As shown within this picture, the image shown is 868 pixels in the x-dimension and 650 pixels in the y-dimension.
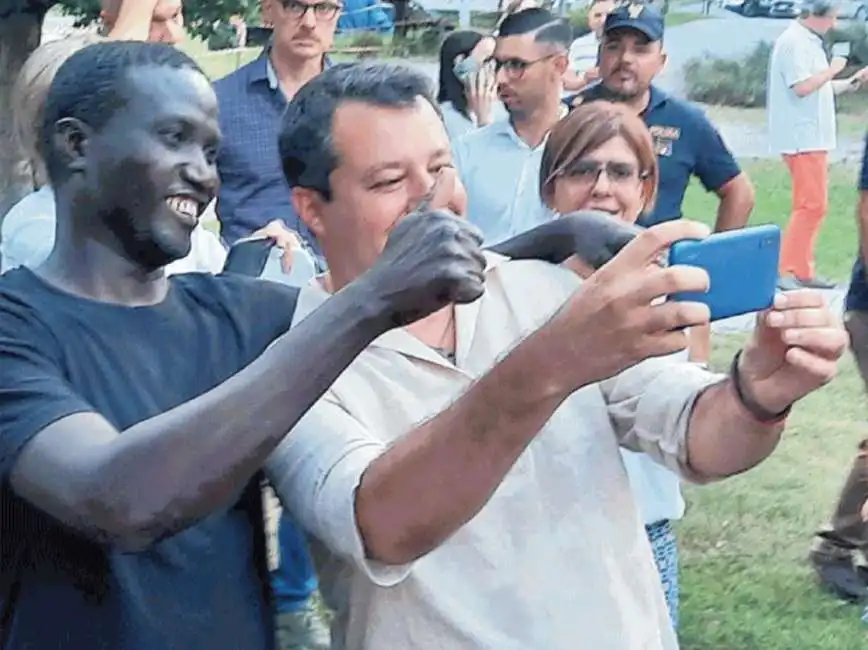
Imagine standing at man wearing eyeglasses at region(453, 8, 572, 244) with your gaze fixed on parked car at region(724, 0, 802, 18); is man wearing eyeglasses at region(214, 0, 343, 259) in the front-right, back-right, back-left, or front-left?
back-left

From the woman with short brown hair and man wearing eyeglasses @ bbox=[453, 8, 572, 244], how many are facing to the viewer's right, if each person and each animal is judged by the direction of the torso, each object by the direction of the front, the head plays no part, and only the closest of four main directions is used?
0

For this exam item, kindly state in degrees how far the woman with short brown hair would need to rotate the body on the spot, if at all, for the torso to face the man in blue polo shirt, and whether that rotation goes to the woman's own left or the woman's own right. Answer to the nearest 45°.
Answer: approximately 180°

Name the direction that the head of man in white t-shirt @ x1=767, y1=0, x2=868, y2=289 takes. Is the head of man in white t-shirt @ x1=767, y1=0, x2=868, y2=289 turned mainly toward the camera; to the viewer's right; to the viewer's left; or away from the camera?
to the viewer's right

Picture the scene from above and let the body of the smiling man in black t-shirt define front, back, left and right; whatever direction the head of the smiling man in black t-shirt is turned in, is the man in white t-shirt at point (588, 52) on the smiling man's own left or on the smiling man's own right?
on the smiling man's own left

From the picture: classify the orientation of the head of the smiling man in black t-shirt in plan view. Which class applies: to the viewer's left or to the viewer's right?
to the viewer's right

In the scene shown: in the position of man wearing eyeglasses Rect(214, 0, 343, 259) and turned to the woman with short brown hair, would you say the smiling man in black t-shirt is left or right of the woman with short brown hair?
right

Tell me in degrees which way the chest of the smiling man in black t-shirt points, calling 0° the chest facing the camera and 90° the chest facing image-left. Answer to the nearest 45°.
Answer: approximately 315°

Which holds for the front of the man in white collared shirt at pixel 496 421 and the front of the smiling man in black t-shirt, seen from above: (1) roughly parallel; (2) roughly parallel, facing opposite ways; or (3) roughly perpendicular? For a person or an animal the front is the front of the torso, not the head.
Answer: roughly parallel

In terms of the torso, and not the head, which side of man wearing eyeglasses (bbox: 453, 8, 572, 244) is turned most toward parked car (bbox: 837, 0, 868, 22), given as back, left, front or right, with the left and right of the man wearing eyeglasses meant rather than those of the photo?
back

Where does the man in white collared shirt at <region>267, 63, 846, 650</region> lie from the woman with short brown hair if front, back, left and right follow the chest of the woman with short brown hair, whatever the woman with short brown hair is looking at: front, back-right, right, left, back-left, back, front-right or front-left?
front

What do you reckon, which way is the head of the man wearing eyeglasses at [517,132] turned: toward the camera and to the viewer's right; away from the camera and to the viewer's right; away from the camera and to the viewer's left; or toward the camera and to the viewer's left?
toward the camera and to the viewer's left

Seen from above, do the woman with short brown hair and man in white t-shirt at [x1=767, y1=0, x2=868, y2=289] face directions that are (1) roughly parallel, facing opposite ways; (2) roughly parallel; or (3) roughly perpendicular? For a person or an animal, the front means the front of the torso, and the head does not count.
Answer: roughly perpendicular

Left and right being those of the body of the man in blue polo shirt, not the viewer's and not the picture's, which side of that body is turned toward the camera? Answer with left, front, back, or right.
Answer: front

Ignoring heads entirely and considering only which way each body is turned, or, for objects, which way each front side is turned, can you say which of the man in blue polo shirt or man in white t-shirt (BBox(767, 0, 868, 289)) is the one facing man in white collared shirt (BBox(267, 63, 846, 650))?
the man in blue polo shirt

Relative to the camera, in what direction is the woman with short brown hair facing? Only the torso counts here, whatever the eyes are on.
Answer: toward the camera

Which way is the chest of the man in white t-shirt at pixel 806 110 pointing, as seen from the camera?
to the viewer's right

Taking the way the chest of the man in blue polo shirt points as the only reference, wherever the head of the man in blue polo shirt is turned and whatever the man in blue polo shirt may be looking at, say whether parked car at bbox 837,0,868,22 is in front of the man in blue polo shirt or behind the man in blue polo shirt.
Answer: behind
